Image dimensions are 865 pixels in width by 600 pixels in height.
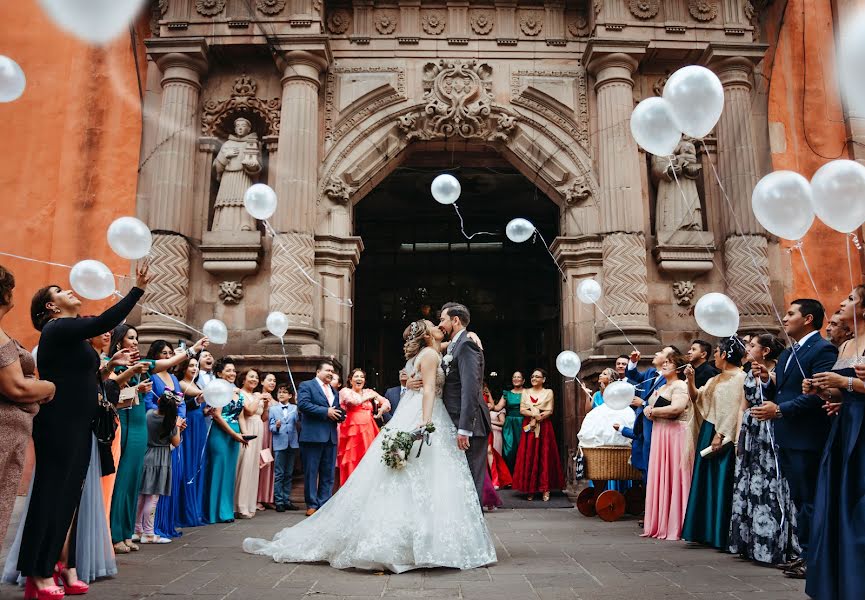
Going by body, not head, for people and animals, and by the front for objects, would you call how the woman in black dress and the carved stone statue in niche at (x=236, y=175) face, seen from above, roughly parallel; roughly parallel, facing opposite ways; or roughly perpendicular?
roughly perpendicular

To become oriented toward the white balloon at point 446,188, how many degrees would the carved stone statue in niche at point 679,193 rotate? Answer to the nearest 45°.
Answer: approximately 45° to its right

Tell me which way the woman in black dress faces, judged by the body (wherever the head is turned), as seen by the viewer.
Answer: to the viewer's right

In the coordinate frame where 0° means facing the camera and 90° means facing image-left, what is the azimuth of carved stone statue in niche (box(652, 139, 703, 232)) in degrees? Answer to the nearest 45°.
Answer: approximately 0°

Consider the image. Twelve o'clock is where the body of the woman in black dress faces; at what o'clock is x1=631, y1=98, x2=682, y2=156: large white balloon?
The large white balloon is roughly at 12 o'clock from the woman in black dress.

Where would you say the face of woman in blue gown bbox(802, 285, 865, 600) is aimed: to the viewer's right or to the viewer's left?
to the viewer's left
